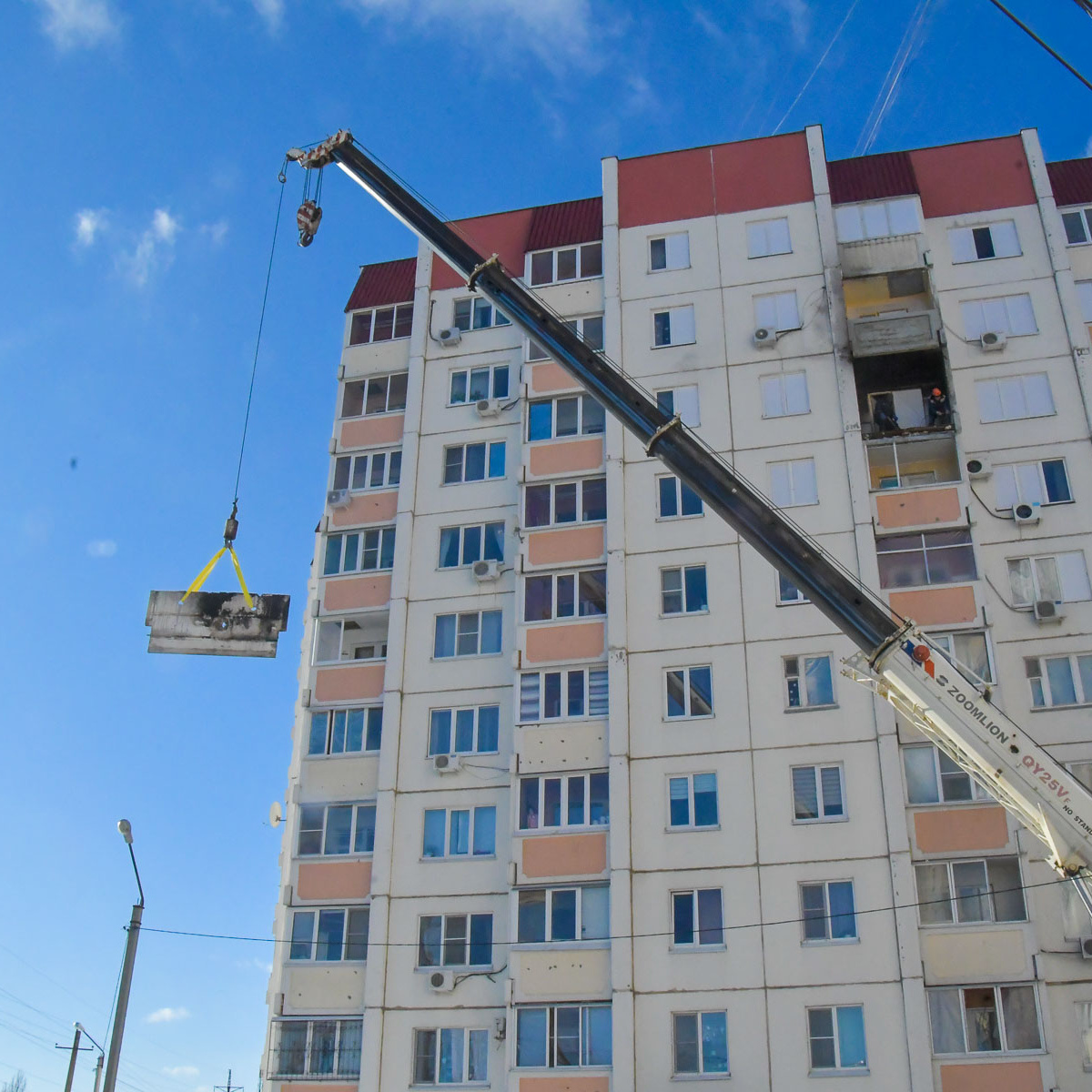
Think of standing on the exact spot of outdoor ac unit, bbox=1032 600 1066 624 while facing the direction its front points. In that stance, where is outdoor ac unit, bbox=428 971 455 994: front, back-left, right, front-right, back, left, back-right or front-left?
right

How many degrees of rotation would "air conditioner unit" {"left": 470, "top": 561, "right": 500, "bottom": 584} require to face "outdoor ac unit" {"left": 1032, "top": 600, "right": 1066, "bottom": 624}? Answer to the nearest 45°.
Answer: approximately 90° to its left

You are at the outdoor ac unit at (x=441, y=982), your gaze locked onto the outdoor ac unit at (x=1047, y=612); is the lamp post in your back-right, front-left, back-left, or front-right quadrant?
back-right

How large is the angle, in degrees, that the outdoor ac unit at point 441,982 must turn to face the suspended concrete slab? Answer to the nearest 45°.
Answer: approximately 45° to its right

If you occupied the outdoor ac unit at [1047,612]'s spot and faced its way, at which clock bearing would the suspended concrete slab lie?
The suspended concrete slab is roughly at 2 o'clock from the outdoor ac unit.

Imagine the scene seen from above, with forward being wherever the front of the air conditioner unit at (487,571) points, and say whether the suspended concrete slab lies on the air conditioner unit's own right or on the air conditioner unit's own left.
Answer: on the air conditioner unit's own right

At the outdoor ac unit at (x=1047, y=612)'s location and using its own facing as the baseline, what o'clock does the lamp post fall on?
The lamp post is roughly at 2 o'clock from the outdoor ac unit.

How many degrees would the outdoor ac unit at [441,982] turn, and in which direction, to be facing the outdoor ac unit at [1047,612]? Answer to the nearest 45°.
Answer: approximately 90° to its left
